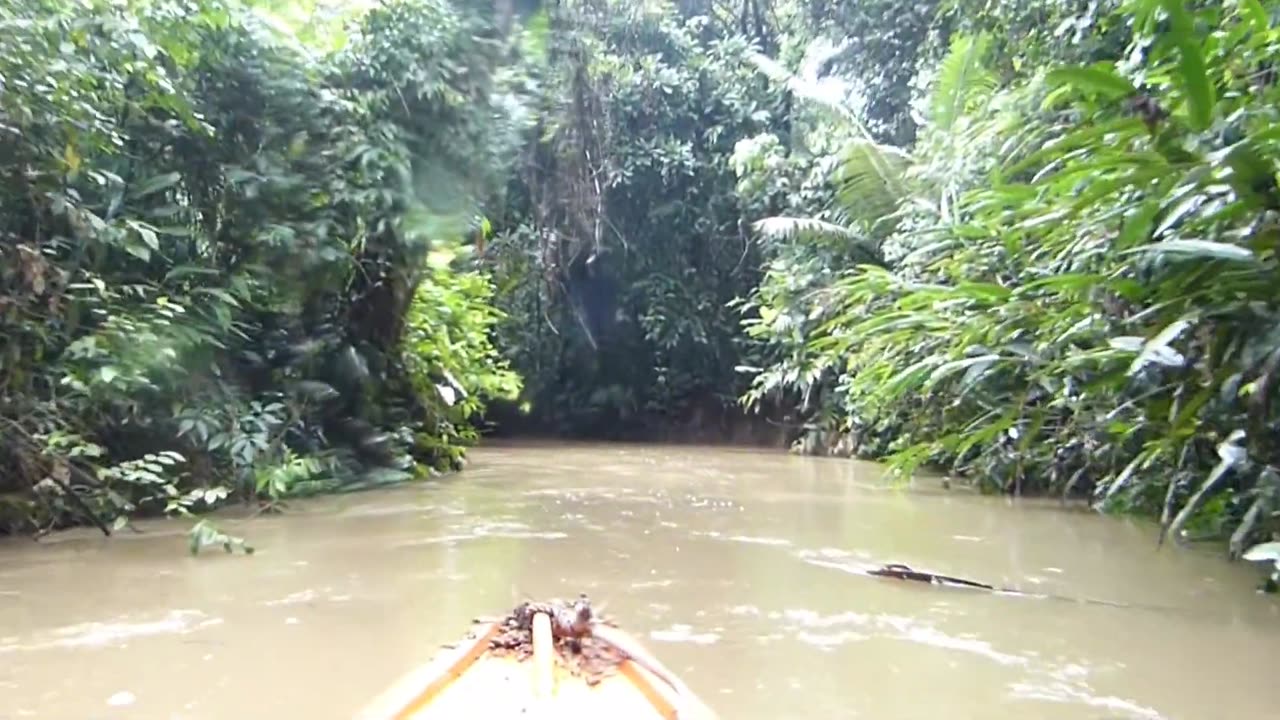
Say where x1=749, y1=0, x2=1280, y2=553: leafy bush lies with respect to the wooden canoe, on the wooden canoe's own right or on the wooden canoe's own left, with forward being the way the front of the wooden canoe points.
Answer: on the wooden canoe's own right

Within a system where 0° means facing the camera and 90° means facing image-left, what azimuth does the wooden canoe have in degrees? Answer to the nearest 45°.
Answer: approximately 180°
